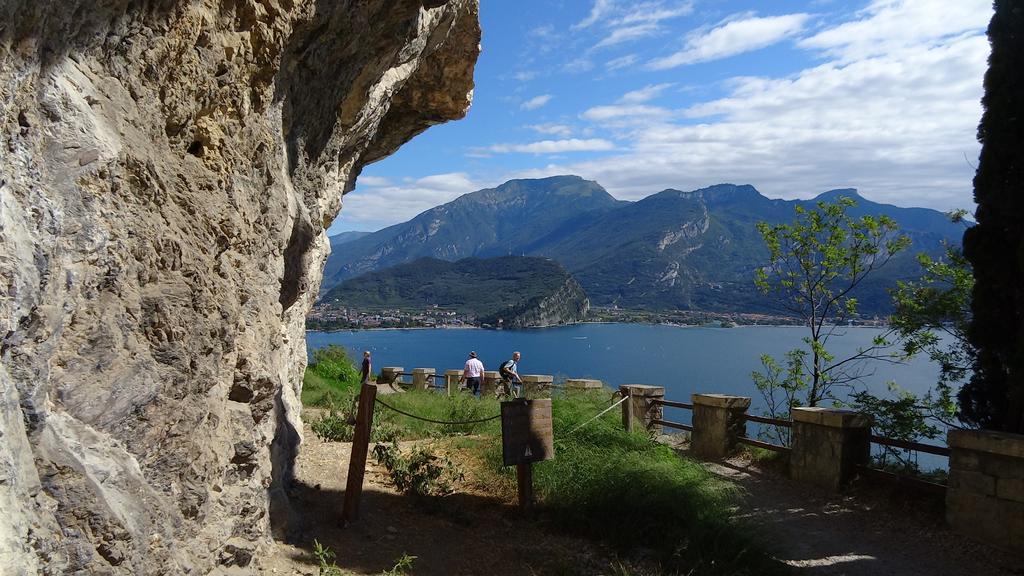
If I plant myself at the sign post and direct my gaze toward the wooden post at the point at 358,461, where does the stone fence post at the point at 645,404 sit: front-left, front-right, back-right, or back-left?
back-right

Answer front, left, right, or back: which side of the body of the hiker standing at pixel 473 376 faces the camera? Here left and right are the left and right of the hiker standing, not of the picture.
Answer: back

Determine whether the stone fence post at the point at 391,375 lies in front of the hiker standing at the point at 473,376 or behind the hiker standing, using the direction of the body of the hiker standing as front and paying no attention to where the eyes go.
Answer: in front

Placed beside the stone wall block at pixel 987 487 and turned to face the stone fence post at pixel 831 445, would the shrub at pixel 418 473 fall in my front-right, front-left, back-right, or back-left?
front-left

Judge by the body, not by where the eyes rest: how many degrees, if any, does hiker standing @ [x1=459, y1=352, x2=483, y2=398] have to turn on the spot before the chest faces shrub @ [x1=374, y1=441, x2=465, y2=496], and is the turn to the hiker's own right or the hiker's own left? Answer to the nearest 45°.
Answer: approximately 180°

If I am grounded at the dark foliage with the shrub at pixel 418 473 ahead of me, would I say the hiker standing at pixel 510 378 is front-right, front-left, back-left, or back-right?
front-right

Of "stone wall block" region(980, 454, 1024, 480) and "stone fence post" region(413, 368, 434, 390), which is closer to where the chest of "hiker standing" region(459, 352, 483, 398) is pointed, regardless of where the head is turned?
the stone fence post

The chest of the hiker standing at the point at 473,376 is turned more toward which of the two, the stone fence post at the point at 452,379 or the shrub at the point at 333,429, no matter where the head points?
the stone fence post

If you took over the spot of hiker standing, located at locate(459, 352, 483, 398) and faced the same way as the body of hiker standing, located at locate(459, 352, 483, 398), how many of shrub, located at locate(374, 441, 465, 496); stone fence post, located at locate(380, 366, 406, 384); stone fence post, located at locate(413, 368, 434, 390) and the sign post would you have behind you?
2

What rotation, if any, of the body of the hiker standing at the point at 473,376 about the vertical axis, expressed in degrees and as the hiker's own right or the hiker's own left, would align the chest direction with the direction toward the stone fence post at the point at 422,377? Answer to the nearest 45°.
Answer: approximately 45° to the hiker's own left

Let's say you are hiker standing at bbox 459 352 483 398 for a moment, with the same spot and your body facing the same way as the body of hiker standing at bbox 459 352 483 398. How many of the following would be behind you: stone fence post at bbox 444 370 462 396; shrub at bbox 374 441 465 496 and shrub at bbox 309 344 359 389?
1

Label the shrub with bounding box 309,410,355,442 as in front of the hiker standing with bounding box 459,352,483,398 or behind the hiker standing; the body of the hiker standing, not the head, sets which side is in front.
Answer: behind

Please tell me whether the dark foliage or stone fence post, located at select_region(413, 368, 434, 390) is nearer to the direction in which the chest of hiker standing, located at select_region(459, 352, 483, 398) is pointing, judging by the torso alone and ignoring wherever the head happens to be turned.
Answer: the stone fence post

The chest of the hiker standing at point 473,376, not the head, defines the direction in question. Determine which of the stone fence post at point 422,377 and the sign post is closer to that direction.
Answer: the stone fence post

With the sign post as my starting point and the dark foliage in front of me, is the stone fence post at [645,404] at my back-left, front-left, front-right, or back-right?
front-left

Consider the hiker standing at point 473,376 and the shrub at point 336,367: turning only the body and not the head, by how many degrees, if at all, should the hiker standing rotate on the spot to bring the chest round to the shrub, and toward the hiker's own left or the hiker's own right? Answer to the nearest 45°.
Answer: approximately 45° to the hiker's own left

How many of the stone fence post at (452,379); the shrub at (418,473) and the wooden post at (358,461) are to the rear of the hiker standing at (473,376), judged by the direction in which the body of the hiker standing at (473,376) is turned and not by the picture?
2
